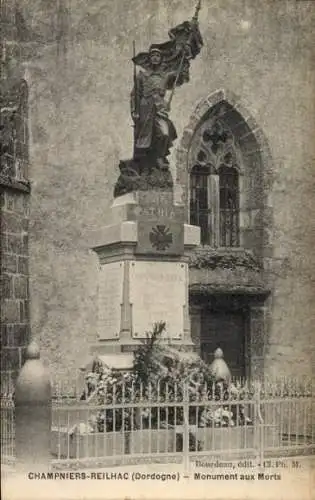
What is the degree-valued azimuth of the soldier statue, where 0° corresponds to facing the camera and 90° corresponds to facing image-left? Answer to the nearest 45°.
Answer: approximately 0°
